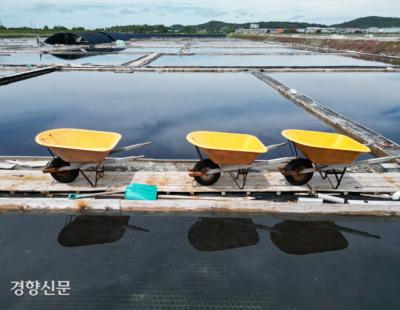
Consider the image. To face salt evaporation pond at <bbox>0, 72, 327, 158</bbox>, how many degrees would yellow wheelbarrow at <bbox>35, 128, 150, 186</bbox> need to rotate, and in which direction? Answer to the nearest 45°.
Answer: approximately 90° to its right

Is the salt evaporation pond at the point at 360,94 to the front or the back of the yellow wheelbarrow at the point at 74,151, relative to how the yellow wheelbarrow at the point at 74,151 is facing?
to the back

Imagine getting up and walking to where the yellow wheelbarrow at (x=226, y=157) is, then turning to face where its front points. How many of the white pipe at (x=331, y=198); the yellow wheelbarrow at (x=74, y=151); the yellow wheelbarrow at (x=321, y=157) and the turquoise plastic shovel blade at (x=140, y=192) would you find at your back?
2

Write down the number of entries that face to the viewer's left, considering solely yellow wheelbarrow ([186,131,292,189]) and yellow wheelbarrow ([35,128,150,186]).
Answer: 2

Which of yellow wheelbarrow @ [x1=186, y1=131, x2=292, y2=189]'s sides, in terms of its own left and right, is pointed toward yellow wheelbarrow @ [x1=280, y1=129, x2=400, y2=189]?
back

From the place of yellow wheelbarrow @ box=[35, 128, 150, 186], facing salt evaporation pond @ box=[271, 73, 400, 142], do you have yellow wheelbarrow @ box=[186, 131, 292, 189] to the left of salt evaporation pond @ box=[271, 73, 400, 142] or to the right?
right

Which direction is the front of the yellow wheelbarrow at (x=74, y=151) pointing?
to the viewer's left

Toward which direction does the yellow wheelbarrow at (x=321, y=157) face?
to the viewer's left

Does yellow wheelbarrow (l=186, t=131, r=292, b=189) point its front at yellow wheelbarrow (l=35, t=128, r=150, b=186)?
yes

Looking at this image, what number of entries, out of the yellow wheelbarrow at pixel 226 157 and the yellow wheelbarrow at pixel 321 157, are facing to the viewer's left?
2

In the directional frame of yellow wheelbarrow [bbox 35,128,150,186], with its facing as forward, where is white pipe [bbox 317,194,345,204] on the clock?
The white pipe is roughly at 7 o'clock from the yellow wheelbarrow.

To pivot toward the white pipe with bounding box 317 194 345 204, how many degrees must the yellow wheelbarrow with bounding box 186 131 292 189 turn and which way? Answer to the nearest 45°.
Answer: approximately 180°

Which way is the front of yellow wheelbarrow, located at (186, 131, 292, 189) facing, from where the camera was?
facing to the left of the viewer
